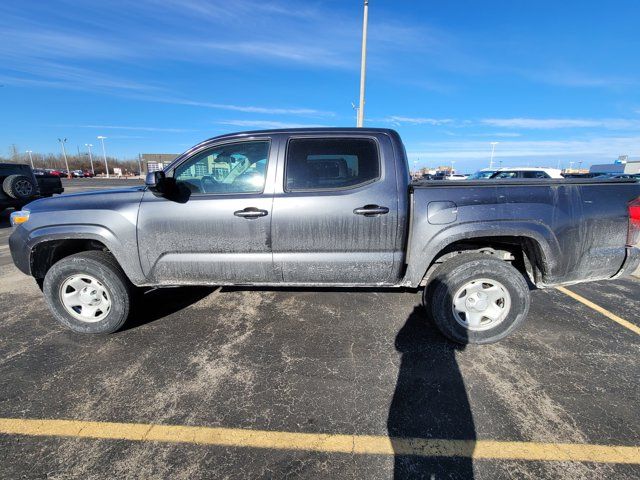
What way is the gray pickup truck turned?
to the viewer's left

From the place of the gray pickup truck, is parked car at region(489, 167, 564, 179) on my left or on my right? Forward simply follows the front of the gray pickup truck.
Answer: on my right

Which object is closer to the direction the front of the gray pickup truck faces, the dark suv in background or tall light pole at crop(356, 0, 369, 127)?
the dark suv in background

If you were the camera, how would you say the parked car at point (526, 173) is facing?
facing to the left of the viewer

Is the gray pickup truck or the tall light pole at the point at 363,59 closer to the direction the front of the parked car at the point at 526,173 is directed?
the tall light pole

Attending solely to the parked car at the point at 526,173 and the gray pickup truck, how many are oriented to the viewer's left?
2

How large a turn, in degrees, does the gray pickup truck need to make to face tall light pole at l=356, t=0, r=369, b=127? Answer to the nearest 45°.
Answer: approximately 90° to its right
